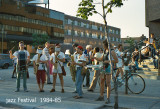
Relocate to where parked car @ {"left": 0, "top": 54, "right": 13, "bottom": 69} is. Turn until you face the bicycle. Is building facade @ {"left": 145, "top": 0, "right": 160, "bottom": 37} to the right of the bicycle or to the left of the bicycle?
left

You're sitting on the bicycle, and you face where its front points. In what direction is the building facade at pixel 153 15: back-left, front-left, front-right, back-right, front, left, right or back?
left

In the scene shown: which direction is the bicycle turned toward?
to the viewer's right

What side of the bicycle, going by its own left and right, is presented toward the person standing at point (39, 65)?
back

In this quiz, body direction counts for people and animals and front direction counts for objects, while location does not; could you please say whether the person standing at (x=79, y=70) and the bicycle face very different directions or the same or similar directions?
very different directions

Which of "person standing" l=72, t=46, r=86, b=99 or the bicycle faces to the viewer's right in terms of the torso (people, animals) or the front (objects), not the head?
the bicycle
